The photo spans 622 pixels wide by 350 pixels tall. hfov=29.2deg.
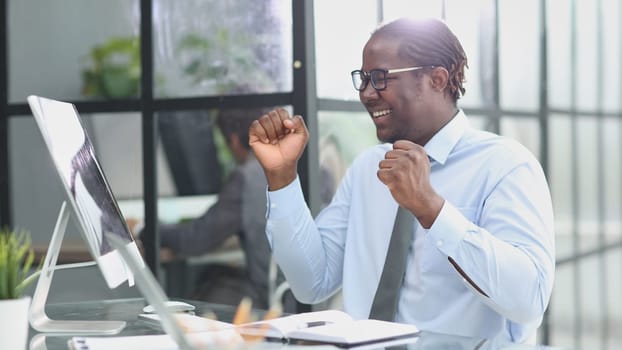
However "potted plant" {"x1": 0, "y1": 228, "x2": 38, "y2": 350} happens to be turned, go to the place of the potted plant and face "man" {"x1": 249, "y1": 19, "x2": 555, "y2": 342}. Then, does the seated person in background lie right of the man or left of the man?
left

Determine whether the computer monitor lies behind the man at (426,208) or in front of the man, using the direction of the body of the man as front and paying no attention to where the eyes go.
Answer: in front

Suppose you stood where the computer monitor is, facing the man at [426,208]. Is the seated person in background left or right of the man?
left

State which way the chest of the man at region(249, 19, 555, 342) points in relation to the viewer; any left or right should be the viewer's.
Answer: facing the viewer and to the left of the viewer

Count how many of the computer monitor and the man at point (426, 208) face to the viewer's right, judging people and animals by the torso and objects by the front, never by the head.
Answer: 1

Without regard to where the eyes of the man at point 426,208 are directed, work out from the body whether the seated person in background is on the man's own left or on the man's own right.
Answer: on the man's own right

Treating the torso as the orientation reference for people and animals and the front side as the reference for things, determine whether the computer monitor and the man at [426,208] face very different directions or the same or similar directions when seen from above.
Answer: very different directions

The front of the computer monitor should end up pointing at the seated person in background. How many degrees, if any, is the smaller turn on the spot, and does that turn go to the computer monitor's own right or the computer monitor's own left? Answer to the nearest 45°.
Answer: approximately 90° to the computer monitor's own left

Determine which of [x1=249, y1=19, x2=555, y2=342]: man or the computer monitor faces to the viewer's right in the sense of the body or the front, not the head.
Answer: the computer monitor

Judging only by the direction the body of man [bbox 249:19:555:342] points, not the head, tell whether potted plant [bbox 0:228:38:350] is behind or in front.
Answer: in front

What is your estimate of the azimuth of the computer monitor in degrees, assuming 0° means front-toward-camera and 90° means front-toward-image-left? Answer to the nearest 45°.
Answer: approximately 270°
